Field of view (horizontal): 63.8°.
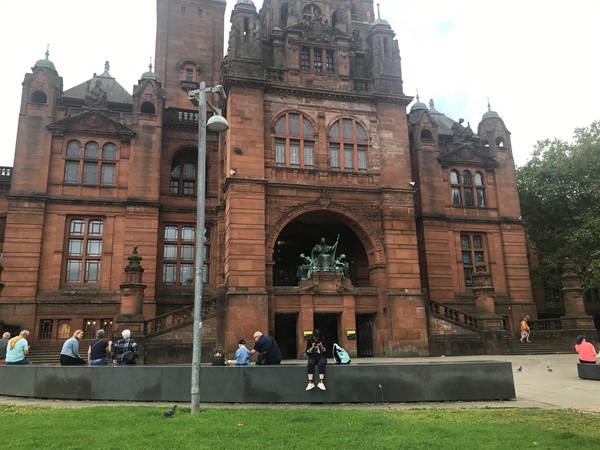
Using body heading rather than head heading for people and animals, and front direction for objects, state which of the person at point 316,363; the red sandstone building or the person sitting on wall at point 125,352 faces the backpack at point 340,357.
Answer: the red sandstone building

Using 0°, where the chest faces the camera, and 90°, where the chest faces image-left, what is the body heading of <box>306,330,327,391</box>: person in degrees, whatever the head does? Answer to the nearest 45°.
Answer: approximately 0°

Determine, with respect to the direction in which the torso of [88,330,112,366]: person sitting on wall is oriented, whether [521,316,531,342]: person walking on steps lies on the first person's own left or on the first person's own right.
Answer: on the first person's own right

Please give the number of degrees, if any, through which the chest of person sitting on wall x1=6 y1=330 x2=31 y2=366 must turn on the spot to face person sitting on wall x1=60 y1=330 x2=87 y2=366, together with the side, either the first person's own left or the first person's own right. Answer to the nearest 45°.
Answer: approximately 90° to the first person's own right

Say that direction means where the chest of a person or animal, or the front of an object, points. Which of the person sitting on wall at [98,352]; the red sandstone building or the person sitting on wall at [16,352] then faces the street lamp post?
the red sandstone building

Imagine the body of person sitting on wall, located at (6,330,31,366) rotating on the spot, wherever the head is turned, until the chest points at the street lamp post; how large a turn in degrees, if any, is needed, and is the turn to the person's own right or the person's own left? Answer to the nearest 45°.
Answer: approximately 90° to the person's own right

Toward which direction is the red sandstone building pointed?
toward the camera

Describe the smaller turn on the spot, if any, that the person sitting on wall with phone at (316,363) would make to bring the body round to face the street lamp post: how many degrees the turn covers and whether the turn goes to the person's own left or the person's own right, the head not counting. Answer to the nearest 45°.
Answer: approximately 90° to the person's own right

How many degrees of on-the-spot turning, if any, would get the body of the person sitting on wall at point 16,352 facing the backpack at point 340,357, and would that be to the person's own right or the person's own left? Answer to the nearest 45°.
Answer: approximately 90° to the person's own right

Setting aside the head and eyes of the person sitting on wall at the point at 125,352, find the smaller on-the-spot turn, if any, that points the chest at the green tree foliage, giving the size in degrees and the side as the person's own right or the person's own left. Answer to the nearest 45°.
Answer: approximately 90° to the person's own right

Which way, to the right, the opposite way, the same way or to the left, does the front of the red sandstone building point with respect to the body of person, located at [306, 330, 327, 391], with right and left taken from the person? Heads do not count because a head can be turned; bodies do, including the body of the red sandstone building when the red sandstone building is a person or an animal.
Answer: the same way

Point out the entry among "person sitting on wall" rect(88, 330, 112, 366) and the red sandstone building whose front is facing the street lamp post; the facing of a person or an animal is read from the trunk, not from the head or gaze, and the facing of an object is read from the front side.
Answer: the red sandstone building

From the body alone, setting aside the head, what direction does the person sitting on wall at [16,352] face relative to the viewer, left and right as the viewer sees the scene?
facing away from the viewer and to the right of the viewer

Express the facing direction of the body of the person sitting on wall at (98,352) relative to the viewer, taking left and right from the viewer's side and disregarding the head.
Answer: facing away from the viewer

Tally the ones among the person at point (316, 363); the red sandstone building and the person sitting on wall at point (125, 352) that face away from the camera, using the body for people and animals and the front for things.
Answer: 1

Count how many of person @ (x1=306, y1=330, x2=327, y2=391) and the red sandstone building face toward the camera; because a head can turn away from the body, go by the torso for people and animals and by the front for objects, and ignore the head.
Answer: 2

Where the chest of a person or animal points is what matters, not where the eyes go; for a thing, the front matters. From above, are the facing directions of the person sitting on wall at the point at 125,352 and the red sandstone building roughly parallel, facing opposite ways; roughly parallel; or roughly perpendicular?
roughly parallel, facing opposite ways

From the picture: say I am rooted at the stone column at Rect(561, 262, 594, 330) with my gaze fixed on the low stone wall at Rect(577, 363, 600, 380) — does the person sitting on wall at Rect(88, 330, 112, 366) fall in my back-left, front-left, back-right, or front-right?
front-right

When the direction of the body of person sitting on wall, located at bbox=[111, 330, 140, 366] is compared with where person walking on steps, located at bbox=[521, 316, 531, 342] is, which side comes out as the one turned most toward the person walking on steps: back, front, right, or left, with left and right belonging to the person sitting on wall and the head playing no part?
right

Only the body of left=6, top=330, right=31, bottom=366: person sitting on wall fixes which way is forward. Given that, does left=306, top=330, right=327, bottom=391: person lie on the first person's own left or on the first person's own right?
on the first person's own right

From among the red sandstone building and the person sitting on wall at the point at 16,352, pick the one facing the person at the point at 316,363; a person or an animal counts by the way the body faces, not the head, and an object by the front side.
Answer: the red sandstone building
